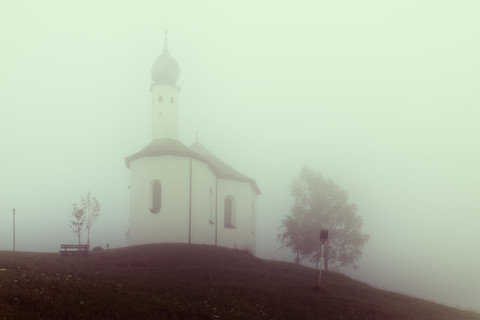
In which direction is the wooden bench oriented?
toward the camera

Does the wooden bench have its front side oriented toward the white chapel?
no

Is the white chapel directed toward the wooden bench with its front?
no

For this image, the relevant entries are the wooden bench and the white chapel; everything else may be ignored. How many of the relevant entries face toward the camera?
1

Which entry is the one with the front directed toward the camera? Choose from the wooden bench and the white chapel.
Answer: the wooden bench
